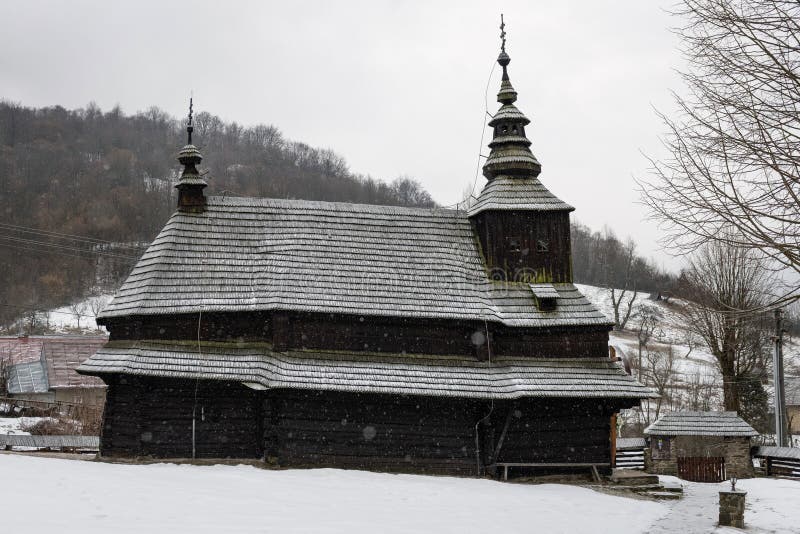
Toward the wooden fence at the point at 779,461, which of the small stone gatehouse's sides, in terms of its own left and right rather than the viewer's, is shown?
left

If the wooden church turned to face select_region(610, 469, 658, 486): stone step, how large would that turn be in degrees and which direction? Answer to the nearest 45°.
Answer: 0° — it already faces it

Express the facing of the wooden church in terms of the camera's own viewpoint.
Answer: facing to the right of the viewer

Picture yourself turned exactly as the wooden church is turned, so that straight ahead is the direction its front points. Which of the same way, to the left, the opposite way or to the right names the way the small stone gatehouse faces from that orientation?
to the right

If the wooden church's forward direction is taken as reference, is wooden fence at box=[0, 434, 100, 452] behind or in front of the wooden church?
behind

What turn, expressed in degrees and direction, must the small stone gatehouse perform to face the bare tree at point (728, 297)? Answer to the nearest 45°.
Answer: approximately 180°

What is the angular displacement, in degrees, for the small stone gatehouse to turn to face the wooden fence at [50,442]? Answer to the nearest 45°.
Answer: approximately 45° to its right

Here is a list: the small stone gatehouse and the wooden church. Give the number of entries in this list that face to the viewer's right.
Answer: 1

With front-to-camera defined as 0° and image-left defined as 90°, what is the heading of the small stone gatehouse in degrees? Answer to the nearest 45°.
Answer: approximately 0°

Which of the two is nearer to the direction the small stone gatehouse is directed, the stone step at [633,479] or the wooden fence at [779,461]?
the stone step
